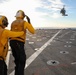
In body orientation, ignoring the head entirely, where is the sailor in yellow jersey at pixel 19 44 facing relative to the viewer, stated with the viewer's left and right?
facing away from the viewer and to the right of the viewer

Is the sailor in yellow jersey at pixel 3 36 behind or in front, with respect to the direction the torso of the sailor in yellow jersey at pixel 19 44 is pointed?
behind
